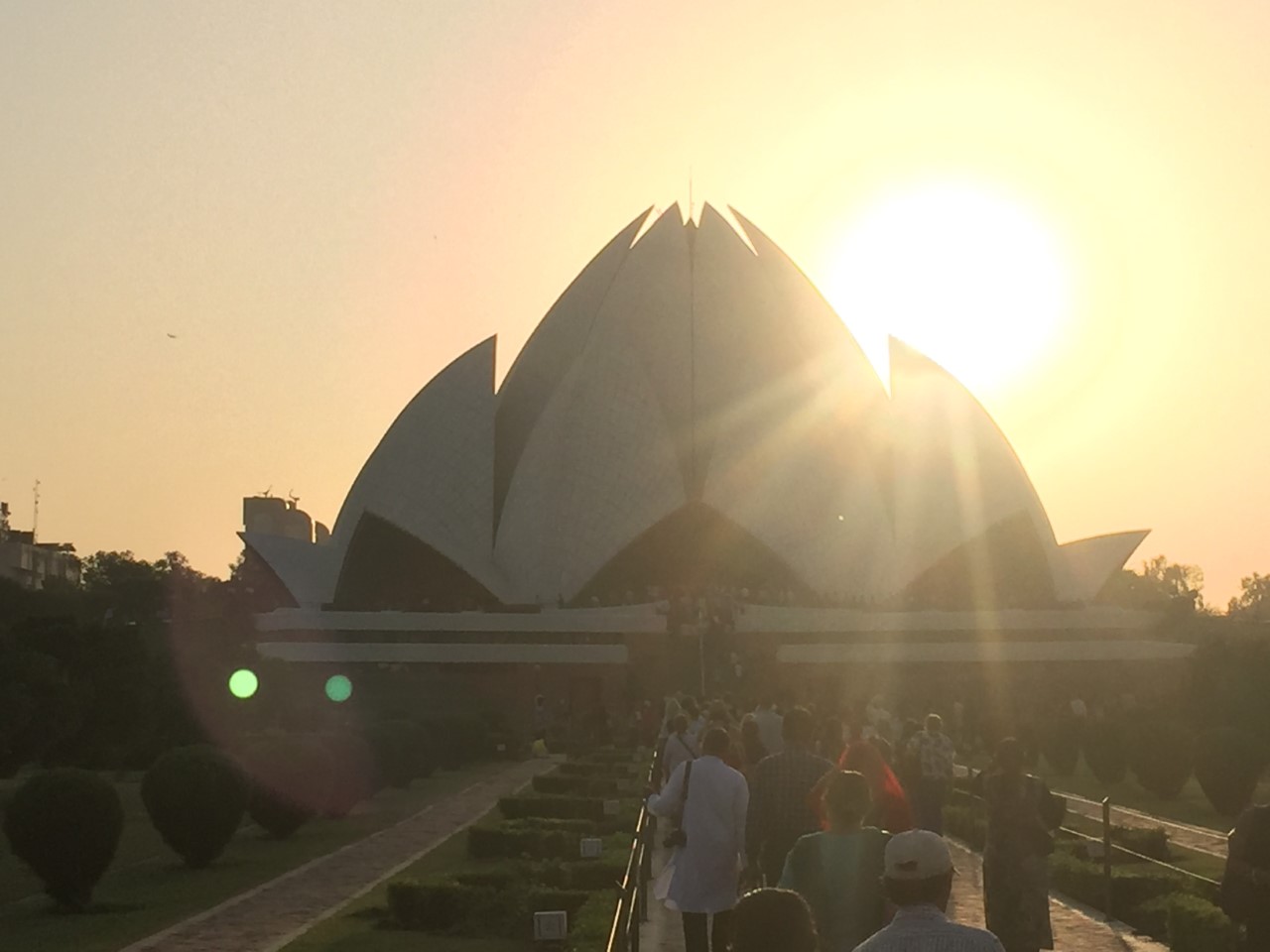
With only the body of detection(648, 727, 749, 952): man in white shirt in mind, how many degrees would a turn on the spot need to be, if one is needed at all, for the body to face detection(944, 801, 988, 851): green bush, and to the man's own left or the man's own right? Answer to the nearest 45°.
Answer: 0° — they already face it

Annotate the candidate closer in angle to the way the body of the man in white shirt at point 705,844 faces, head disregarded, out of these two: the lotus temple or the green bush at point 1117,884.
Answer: the lotus temple

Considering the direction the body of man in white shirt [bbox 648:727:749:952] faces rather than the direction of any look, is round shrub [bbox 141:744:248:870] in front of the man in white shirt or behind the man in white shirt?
in front

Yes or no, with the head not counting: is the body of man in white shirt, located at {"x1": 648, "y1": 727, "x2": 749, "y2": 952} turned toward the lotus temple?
yes

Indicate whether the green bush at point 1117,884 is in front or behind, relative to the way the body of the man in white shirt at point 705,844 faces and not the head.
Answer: in front

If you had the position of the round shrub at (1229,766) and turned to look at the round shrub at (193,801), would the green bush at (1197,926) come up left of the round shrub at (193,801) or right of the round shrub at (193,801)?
left

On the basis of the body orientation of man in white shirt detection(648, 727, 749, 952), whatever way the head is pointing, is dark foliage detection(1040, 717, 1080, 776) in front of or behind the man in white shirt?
in front

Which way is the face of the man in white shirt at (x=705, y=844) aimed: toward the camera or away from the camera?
away from the camera

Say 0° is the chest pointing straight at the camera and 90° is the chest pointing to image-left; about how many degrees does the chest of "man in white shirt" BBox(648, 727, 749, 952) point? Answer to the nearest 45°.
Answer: approximately 180°
